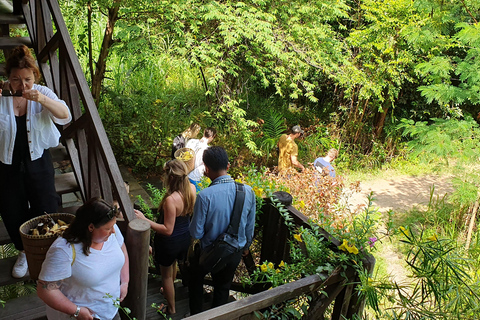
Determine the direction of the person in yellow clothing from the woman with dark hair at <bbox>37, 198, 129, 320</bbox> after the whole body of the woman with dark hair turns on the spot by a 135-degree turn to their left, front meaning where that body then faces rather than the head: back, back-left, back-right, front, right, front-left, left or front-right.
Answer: front-right

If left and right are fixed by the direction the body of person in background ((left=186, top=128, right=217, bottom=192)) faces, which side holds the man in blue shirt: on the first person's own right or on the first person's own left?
on the first person's own right

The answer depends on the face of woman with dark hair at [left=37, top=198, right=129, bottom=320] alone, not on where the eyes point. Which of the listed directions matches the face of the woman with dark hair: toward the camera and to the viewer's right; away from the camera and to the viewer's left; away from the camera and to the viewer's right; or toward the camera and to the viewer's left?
toward the camera and to the viewer's right

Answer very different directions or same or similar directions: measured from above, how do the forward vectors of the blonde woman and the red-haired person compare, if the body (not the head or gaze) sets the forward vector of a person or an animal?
very different directions

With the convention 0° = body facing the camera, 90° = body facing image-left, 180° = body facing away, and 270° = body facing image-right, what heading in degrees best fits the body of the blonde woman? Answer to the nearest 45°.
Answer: approximately 135°

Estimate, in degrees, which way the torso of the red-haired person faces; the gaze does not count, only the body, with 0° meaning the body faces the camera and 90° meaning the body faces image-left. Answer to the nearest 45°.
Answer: approximately 0°

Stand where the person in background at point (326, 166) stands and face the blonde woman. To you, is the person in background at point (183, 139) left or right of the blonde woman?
right
